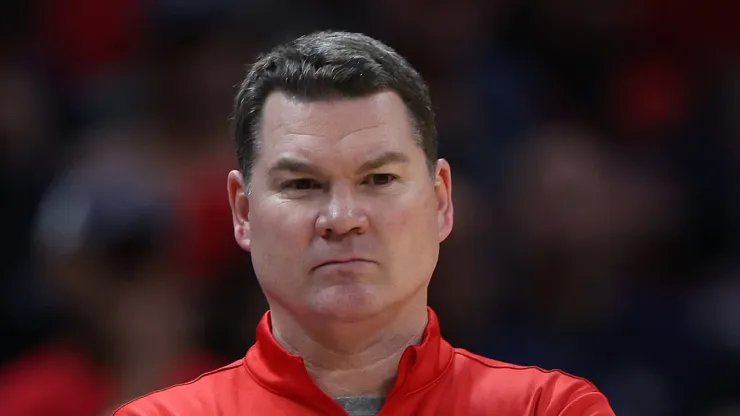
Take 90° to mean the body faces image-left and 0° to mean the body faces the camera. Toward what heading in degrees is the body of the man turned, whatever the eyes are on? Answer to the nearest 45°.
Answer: approximately 0°
